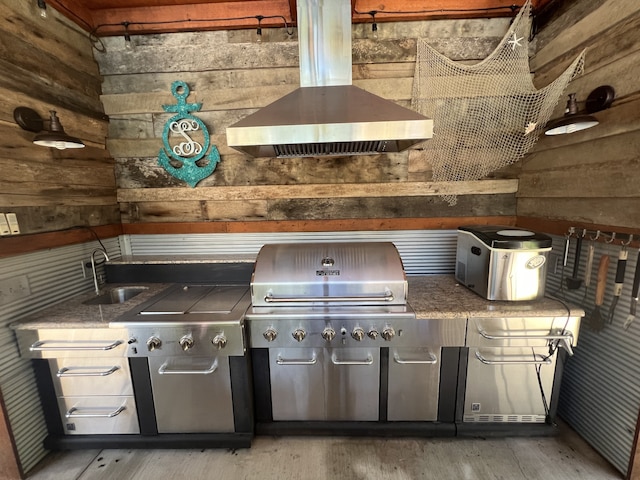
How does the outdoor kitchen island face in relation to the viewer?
toward the camera

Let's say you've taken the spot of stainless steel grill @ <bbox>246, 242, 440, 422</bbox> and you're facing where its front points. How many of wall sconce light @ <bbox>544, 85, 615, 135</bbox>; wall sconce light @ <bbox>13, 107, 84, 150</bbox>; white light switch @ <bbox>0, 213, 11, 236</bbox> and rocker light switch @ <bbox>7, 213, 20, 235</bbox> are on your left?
1

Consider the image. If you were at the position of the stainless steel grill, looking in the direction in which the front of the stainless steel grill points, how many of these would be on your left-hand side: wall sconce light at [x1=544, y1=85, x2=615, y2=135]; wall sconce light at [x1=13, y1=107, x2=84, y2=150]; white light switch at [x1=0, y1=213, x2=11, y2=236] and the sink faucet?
1

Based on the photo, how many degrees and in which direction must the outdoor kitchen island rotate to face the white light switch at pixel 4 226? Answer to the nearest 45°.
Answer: approximately 90° to its right

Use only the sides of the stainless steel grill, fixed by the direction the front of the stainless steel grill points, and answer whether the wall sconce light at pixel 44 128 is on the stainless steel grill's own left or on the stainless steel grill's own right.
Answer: on the stainless steel grill's own right

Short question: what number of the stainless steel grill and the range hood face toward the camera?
2

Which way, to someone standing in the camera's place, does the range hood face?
facing the viewer

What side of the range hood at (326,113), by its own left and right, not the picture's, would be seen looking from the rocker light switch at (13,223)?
right

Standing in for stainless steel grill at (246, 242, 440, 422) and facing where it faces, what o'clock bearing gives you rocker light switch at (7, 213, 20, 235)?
The rocker light switch is roughly at 3 o'clock from the stainless steel grill.

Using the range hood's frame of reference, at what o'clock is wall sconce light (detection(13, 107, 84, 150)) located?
The wall sconce light is roughly at 3 o'clock from the range hood.

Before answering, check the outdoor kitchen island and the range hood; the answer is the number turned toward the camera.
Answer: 2
